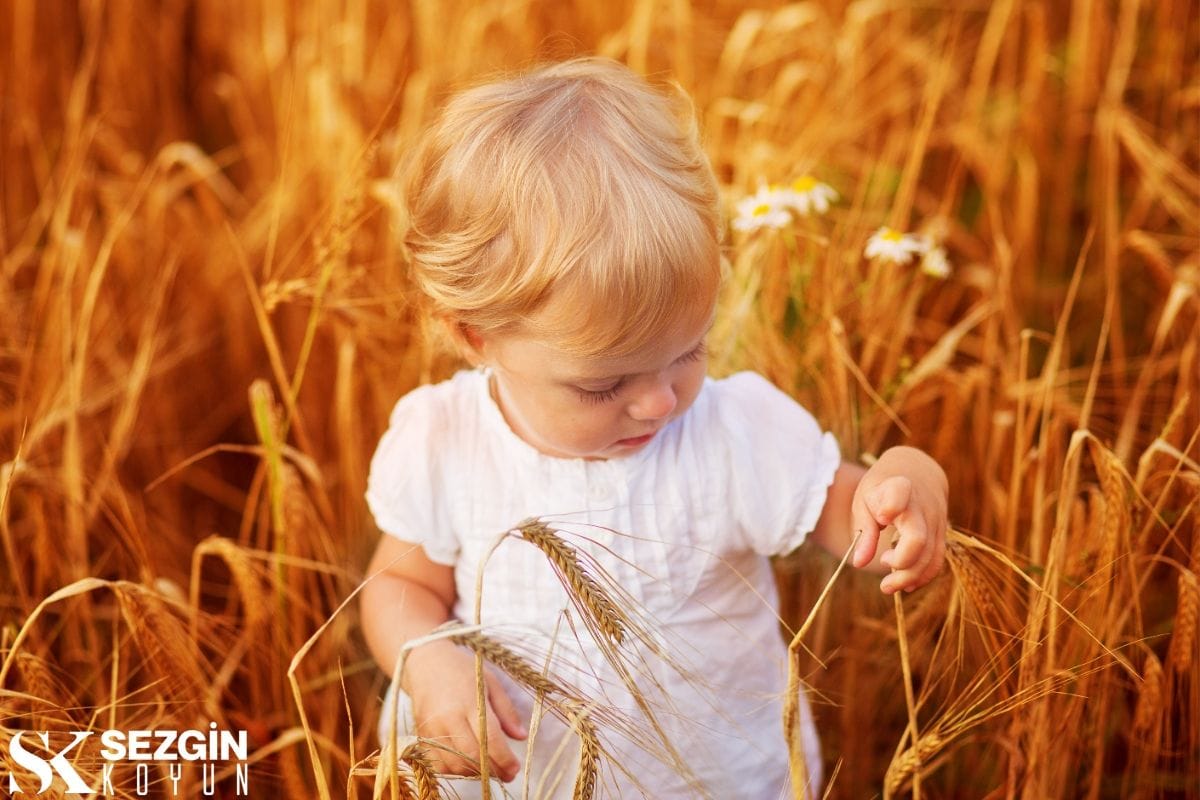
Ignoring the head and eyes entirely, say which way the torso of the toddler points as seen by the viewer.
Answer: toward the camera

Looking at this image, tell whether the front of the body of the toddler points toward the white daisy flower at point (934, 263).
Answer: no

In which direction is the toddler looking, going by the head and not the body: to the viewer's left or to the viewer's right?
to the viewer's right
